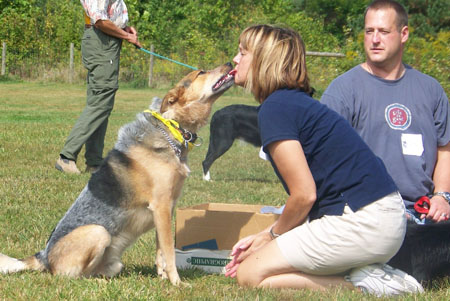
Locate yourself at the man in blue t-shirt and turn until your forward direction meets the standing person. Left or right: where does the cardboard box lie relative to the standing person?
left

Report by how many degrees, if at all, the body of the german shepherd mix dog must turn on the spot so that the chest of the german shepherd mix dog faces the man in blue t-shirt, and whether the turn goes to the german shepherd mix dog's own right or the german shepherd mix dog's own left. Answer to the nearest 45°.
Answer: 0° — it already faces them

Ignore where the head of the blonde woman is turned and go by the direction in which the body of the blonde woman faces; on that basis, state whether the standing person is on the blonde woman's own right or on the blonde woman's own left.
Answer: on the blonde woman's own right

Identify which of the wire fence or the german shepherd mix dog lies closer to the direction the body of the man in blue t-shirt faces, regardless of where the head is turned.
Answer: the german shepherd mix dog

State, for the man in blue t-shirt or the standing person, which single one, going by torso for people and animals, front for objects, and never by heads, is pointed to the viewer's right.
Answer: the standing person

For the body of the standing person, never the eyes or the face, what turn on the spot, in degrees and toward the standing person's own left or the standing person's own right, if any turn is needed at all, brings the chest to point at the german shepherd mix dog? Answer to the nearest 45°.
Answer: approximately 90° to the standing person's own right

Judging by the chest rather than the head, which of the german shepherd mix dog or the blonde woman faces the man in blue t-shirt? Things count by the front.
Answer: the german shepherd mix dog

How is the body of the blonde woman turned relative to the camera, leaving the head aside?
to the viewer's left

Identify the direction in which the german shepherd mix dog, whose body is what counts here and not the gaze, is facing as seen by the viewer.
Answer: to the viewer's right

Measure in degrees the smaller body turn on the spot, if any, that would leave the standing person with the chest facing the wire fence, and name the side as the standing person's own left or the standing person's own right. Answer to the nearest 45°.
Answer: approximately 90° to the standing person's own left

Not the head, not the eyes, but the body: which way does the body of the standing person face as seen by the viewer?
to the viewer's right
